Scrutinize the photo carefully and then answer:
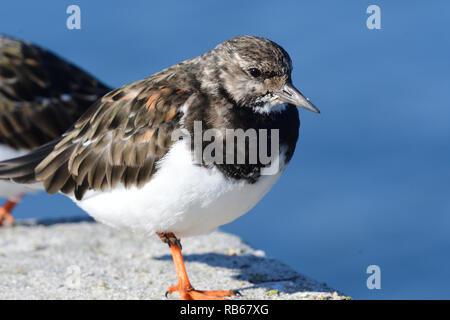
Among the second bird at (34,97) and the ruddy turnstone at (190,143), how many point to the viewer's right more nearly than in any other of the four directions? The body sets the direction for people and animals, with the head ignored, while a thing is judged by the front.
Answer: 1

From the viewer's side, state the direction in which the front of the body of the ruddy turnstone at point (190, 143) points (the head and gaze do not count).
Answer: to the viewer's right

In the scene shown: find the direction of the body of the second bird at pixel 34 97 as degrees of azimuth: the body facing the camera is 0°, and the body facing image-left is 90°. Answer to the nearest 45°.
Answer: approximately 90°

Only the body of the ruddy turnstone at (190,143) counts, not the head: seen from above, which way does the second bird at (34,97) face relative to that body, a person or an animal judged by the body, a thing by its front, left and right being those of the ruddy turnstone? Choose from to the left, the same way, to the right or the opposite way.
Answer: the opposite way

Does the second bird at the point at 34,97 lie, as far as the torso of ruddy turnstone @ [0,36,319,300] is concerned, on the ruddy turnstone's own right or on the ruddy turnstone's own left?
on the ruddy turnstone's own left
